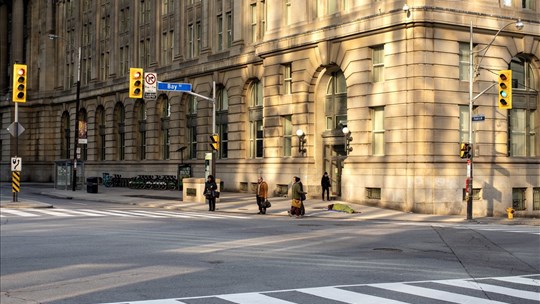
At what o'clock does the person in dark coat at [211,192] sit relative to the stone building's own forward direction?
The person in dark coat is roughly at 1 o'clock from the stone building.

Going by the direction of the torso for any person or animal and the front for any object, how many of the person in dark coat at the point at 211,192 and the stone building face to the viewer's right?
0

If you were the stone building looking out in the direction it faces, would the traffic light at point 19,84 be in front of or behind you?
in front

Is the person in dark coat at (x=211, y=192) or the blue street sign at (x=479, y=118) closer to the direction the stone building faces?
the person in dark coat

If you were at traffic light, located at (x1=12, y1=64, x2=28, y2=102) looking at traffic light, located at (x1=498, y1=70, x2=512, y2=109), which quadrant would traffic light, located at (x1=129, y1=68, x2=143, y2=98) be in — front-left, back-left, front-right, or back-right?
front-left

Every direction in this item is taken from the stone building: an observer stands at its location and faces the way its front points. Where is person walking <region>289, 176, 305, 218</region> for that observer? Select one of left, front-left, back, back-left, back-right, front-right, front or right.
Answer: front

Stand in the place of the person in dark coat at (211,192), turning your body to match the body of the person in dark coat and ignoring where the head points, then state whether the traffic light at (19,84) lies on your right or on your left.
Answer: on your right

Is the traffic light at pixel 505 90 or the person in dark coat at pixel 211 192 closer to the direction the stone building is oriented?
the person in dark coat

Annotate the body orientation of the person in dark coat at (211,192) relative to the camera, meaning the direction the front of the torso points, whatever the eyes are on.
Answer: toward the camera

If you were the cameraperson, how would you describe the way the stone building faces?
facing the viewer and to the left of the viewer
